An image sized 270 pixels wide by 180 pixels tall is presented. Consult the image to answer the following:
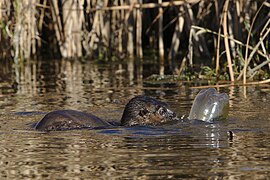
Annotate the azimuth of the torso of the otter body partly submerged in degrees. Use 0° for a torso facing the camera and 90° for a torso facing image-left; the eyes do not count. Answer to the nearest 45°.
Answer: approximately 270°
